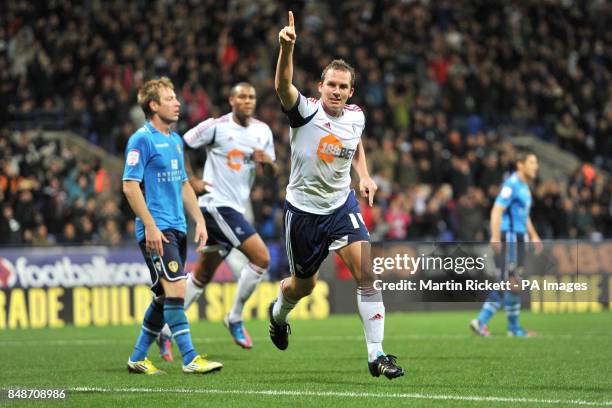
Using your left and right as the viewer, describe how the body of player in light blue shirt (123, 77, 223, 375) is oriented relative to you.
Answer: facing the viewer and to the right of the viewer

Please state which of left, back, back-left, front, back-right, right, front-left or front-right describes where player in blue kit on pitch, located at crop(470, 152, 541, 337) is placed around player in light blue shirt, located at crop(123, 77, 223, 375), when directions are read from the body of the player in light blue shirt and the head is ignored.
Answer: left

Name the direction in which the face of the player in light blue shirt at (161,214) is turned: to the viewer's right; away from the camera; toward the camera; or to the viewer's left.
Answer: to the viewer's right
